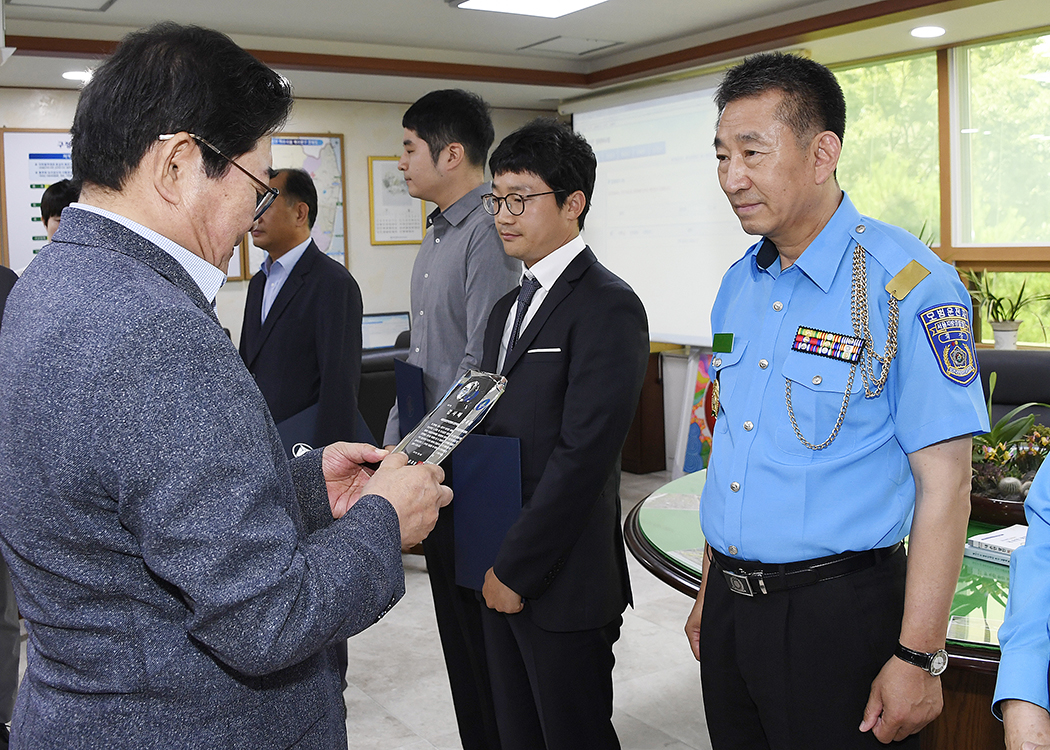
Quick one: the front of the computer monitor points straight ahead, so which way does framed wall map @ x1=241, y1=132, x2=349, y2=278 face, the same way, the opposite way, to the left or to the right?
the same way

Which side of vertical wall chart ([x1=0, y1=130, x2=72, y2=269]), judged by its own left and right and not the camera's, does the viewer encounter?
front

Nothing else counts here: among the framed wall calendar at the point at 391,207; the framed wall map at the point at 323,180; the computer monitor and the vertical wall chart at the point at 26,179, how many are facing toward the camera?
4

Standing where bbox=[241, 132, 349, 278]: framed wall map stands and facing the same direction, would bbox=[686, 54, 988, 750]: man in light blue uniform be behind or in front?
in front

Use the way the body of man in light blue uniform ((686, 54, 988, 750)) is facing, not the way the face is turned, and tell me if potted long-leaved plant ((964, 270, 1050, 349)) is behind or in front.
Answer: behind

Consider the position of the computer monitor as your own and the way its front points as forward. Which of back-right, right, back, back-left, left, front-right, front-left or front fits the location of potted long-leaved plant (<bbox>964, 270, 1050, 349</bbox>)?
front-left

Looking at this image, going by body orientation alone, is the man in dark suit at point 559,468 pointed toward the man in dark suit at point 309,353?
no

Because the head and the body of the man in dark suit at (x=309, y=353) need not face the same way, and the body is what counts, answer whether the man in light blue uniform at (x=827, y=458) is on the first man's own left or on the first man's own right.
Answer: on the first man's own left

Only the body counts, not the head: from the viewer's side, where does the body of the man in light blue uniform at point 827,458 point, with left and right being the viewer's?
facing the viewer and to the left of the viewer

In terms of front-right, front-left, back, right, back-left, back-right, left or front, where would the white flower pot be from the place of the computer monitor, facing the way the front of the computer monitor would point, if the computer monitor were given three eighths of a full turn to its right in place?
back

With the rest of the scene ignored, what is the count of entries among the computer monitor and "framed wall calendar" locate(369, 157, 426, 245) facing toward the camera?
2

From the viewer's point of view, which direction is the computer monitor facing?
toward the camera

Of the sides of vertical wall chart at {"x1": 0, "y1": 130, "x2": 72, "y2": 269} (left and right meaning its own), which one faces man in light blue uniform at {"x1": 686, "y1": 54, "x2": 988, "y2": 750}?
front

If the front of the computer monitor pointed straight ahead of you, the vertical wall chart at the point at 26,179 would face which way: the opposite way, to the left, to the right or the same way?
the same way

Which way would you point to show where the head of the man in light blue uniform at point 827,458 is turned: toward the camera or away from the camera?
toward the camera

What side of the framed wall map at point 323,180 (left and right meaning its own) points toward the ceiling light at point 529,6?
front
